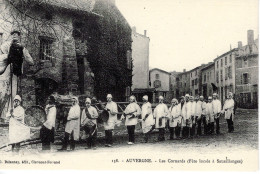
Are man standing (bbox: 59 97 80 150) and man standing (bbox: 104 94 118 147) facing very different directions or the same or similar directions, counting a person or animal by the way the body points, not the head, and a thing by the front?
same or similar directions

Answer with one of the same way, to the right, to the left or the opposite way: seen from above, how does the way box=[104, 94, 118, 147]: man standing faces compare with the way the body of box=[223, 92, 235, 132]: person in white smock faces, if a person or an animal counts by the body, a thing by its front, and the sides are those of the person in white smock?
the same way

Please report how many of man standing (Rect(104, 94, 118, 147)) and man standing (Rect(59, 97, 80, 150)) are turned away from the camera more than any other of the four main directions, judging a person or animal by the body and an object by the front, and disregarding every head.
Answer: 0

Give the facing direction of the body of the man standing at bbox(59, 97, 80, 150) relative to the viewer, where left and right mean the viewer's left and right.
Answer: facing the viewer and to the left of the viewer

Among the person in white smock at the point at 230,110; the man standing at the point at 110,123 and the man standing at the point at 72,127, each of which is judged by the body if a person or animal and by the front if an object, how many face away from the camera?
0

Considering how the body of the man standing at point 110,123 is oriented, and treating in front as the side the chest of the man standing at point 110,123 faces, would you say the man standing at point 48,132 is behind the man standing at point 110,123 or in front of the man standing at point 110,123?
in front

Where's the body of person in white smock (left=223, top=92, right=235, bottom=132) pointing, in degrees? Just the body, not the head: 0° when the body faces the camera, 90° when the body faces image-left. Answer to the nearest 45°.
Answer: approximately 45°

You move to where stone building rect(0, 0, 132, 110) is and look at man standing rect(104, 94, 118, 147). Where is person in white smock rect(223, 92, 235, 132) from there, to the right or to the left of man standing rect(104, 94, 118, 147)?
left

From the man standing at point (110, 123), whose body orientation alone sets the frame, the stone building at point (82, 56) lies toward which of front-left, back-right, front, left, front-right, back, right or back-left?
back-right
